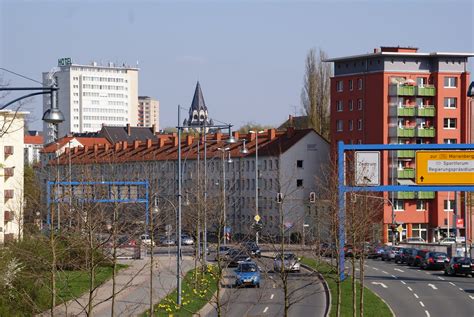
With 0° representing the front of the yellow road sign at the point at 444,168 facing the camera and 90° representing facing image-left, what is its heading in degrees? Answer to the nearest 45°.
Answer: approximately 0°

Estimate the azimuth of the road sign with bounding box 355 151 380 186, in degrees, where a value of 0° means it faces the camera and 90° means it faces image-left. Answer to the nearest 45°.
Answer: approximately 0°

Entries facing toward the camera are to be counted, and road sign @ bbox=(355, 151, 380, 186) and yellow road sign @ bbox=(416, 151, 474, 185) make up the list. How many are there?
2

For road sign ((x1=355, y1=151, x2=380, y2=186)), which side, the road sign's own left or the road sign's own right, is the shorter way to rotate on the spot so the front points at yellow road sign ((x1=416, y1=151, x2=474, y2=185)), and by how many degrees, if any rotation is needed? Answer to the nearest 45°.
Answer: approximately 90° to the road sign's own left

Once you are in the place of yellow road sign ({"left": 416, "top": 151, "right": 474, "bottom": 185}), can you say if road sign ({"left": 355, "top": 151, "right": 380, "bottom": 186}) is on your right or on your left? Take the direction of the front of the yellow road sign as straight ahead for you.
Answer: on your right
